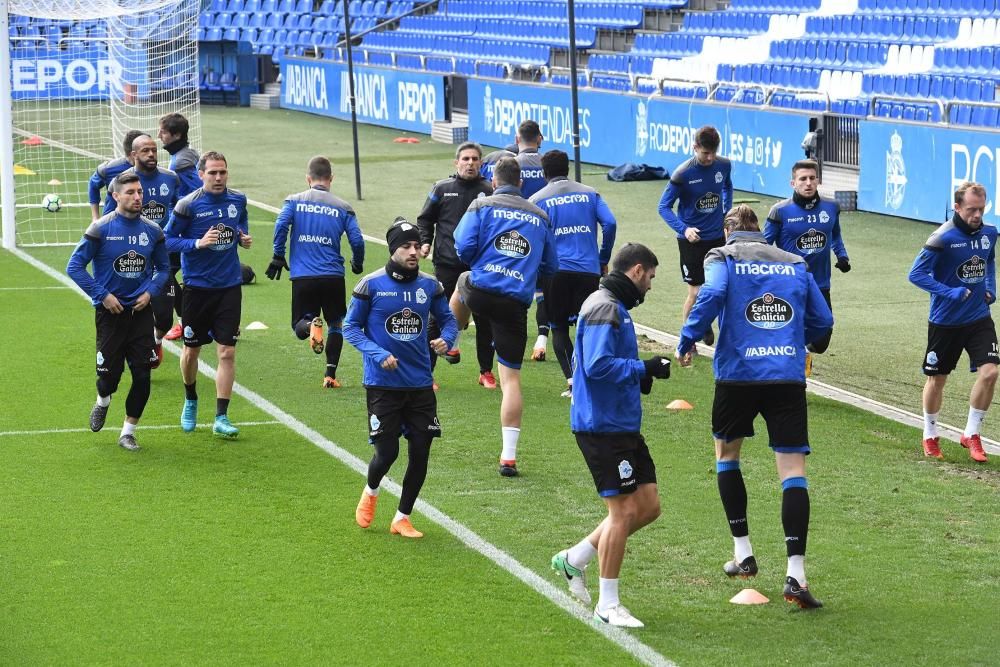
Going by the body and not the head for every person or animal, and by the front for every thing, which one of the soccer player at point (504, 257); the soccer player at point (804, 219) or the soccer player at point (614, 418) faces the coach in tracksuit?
the soccer player at point (504, 257)

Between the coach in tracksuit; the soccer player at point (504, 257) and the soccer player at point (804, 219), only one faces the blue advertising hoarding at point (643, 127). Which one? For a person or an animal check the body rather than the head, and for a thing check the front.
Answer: the soccer player at point (504, 257)

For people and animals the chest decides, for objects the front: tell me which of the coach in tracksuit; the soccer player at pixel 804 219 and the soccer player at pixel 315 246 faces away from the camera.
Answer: the soccer player at pixel 315 246

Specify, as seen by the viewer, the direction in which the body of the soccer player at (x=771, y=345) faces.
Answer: away from the camera

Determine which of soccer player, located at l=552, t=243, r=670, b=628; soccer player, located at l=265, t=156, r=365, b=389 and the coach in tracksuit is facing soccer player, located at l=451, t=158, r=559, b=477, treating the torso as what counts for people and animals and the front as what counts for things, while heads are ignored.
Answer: the coach in tracksuit

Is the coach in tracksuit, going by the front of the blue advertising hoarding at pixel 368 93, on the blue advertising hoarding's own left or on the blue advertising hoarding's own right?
on the blue advertising hoarding's own left

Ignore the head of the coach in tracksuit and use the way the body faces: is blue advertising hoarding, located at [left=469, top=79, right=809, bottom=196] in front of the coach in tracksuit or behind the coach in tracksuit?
behind

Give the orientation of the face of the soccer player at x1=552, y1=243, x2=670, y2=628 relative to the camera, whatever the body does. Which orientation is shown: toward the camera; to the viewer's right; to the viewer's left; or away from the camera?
to the viewer's right

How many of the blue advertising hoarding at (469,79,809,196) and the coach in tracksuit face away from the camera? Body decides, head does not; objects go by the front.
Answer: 0

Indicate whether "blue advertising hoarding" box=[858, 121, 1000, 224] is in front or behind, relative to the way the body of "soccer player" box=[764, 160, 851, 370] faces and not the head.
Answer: behind

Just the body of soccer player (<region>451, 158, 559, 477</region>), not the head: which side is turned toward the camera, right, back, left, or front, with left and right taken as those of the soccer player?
back

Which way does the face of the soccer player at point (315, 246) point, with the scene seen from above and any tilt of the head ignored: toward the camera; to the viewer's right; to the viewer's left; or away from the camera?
away from the camera

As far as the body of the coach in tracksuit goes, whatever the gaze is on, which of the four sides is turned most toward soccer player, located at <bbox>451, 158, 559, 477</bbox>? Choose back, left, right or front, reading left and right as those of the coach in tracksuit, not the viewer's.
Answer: front

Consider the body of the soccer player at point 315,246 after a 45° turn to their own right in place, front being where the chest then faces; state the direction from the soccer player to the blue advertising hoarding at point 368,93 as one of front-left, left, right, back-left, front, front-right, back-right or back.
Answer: front-left

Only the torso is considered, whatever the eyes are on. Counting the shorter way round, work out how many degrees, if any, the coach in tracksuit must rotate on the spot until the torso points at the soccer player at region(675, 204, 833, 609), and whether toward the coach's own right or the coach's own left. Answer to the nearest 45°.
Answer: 0° — they already face them
